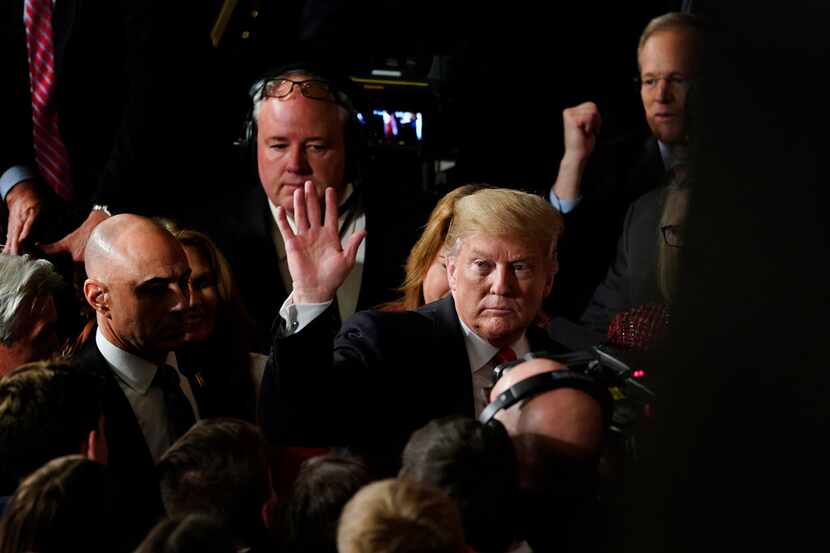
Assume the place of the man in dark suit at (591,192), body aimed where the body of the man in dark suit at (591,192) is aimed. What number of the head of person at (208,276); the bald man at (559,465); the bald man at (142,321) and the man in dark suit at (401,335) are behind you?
0

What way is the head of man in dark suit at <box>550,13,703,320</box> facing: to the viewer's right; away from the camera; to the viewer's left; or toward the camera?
toward the camera

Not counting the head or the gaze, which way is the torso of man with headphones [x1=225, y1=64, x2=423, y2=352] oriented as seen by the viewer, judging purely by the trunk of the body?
toward the camera

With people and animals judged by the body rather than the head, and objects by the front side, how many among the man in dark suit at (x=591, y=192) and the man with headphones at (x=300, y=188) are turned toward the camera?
2

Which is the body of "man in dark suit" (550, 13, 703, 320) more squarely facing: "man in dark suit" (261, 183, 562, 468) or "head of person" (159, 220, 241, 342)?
the man in dark suit

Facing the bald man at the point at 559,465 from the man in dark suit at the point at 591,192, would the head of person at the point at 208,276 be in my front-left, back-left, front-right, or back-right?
front-right

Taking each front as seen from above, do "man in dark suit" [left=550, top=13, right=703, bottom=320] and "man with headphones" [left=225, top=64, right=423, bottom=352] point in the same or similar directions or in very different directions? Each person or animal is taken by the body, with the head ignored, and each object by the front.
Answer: same or similar directions

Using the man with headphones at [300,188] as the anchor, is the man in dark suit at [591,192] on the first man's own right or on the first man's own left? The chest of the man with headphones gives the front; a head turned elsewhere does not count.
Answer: on the first man's own left

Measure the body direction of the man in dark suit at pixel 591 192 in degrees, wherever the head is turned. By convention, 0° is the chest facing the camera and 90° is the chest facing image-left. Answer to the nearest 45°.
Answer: approximately 0°

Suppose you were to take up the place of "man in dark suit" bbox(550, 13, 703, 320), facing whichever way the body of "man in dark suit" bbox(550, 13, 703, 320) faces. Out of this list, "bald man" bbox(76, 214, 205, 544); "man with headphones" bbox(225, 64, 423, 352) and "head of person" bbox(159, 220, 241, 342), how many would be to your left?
0

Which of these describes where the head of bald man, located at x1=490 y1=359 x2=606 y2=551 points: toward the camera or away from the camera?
away from the camera

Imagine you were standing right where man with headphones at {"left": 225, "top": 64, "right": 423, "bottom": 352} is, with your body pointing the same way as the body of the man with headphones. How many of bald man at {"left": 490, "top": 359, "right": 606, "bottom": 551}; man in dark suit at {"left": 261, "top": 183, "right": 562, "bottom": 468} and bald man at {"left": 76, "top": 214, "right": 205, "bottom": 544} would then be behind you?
0

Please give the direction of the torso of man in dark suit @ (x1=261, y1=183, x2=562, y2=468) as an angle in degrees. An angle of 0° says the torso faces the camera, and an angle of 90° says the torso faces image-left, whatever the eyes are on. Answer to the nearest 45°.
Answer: approximately 315°

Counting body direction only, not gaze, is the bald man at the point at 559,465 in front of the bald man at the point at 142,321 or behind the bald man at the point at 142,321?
in front

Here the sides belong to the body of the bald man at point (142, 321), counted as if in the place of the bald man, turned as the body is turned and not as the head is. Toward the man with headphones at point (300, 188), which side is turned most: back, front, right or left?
left

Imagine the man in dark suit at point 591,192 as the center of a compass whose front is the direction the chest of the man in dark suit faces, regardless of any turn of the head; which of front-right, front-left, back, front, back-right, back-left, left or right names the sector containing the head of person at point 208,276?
front-right

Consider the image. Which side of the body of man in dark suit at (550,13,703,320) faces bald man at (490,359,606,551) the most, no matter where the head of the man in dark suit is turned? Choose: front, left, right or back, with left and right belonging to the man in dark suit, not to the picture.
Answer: front

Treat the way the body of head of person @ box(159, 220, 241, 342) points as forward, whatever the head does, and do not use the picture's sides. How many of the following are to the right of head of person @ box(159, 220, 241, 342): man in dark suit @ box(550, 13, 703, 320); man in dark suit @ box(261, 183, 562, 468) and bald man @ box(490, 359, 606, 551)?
0
